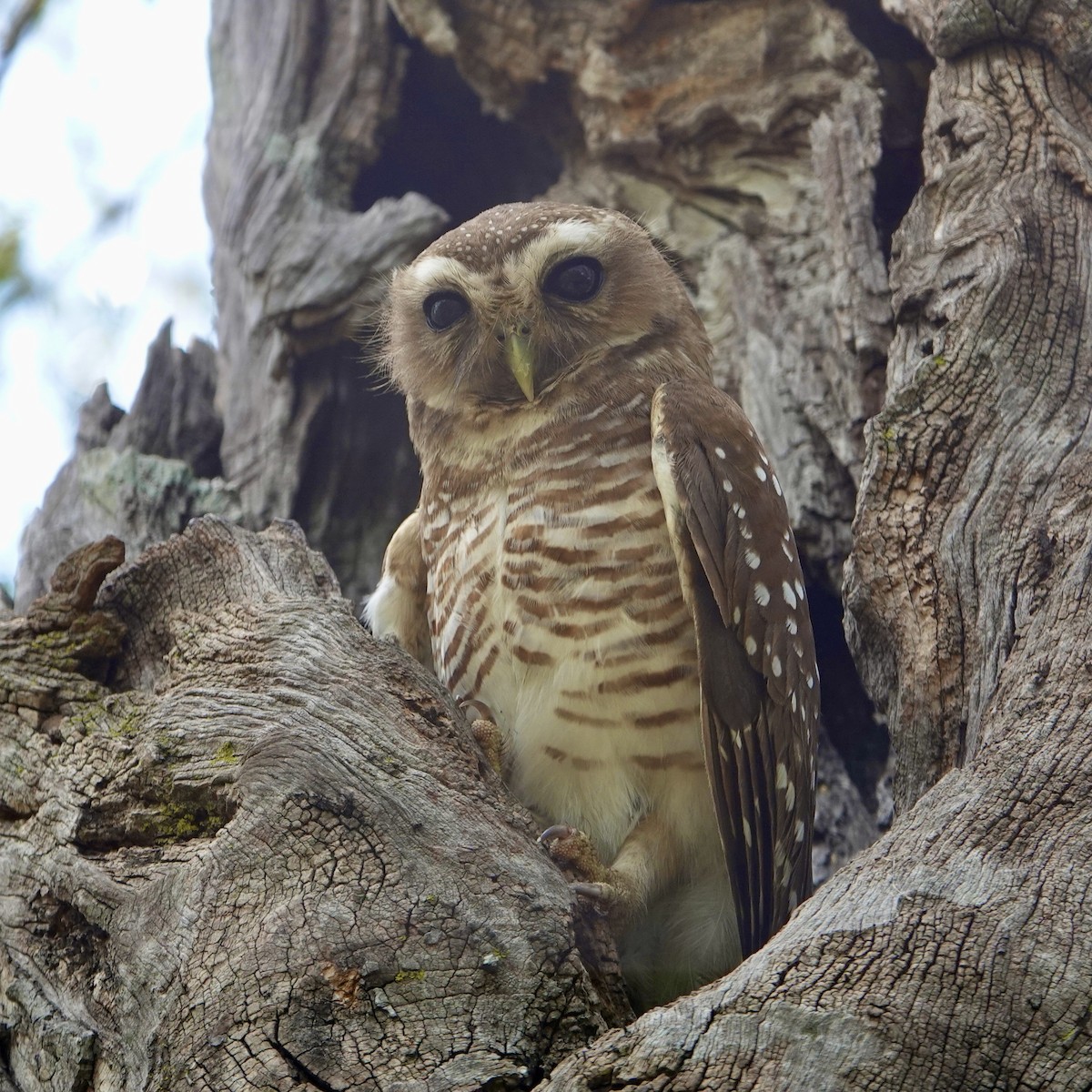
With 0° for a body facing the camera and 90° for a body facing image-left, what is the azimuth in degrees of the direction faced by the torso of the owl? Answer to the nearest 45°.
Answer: approximately 45°
